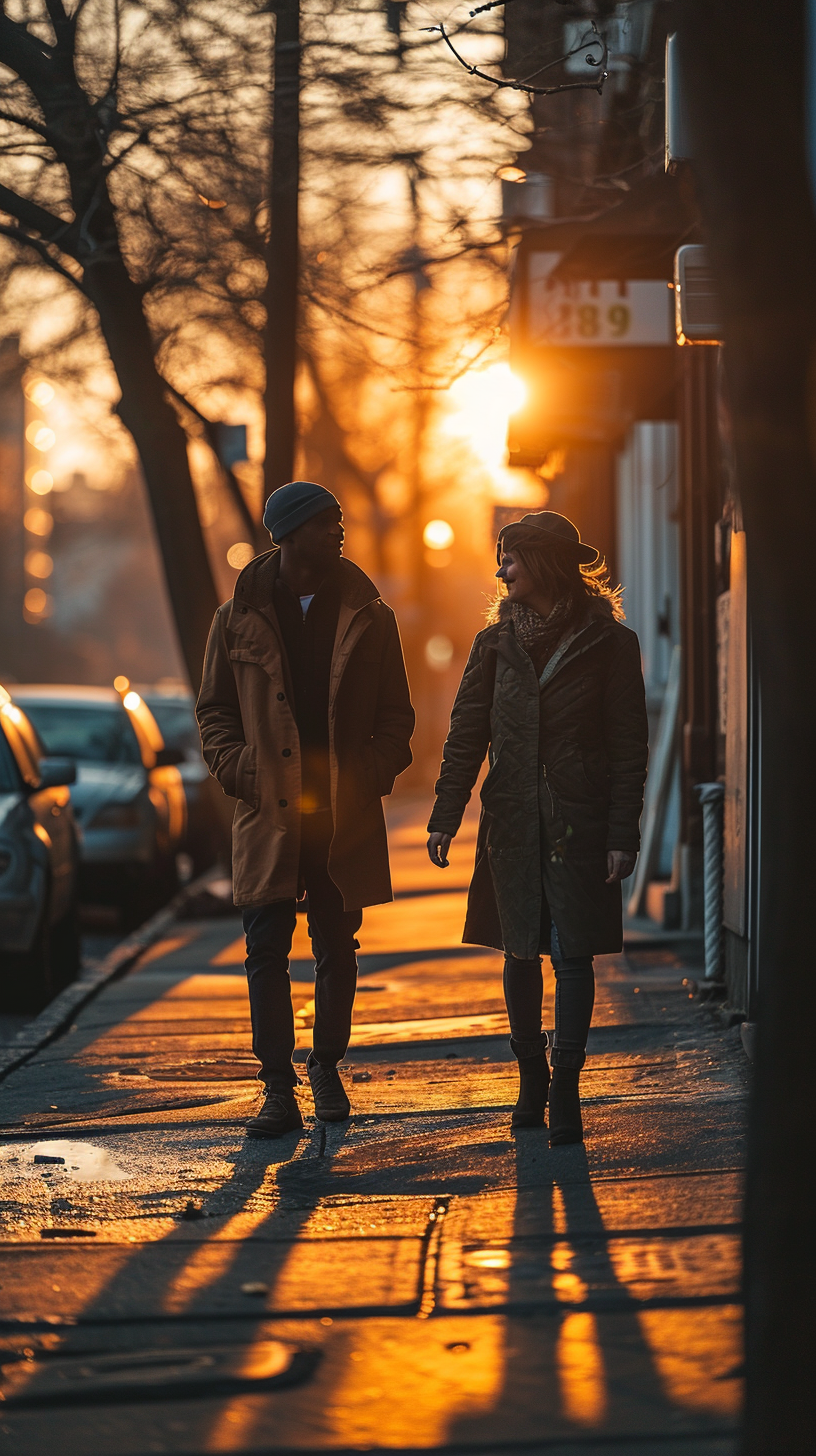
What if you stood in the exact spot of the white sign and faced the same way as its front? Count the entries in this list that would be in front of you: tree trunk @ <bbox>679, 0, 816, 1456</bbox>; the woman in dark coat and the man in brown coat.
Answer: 3

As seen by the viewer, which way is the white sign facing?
toward the camera

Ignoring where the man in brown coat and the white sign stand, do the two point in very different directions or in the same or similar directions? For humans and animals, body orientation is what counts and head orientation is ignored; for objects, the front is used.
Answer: same or similar directions

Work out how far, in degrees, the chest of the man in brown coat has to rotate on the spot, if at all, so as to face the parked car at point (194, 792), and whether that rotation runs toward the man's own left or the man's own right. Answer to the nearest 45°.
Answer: approximately 180°

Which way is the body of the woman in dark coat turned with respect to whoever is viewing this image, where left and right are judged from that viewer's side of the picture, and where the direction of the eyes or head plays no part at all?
facing the viewer

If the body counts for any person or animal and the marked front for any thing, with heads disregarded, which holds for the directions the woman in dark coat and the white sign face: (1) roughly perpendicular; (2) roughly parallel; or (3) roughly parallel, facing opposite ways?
roughly parallel

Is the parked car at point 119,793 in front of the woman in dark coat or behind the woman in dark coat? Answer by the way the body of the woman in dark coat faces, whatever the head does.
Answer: behind
